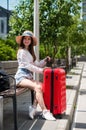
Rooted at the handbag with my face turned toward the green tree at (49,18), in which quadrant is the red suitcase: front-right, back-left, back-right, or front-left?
front-right

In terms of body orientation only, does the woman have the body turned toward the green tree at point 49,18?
no

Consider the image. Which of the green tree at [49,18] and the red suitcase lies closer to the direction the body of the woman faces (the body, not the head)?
the red suitcase

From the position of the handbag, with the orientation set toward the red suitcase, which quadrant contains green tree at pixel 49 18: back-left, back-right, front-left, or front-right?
front-left

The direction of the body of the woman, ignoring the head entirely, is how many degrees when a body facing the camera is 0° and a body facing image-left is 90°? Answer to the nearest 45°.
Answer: approximately 315°

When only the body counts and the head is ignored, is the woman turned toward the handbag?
no

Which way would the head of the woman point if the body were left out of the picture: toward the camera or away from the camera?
toward the camera
